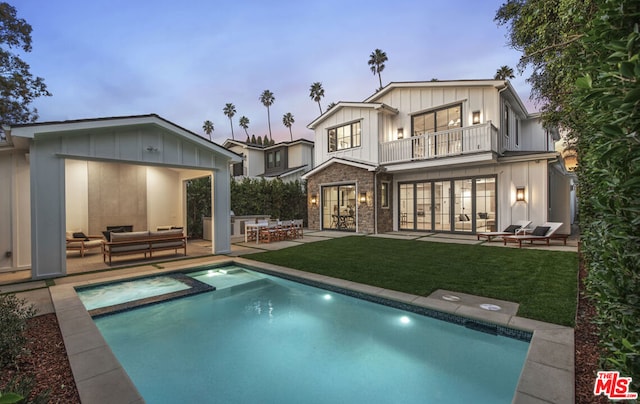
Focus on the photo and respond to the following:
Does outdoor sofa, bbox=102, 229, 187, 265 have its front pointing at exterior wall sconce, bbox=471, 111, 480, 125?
no

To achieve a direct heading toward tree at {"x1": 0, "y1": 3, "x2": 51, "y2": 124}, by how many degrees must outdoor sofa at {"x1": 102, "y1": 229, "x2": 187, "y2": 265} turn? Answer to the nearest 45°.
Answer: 0° — it already faces it

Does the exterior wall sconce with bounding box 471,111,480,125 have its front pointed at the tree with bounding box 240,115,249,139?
no

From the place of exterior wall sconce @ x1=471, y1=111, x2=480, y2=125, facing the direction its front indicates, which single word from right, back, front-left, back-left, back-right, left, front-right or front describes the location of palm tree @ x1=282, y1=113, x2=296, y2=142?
back-right

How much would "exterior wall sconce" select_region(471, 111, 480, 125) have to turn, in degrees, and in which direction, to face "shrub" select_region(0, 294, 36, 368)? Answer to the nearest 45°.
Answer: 0° — it already faces it

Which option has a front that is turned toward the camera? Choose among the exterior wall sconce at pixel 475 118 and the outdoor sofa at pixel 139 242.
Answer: the exterior wall sconce

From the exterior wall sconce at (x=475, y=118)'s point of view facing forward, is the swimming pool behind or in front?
in front

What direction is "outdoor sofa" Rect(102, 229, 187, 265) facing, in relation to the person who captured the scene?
facing away from the viewer and to the left of the viewer

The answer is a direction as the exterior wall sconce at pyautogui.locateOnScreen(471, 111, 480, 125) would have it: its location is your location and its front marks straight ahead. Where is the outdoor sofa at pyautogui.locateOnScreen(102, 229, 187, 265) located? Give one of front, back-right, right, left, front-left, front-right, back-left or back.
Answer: front-right

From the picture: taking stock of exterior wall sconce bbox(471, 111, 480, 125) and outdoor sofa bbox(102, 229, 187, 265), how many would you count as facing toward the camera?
1

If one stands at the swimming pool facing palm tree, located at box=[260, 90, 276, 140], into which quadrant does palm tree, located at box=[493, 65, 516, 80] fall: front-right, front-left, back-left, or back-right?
front-right

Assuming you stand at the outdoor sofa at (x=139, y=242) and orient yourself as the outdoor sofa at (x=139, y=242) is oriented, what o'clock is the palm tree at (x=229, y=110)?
The palm tree is roughly at 2 o'clock from the outdoor sofa.

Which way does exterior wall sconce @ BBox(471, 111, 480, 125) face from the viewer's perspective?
toward the camera

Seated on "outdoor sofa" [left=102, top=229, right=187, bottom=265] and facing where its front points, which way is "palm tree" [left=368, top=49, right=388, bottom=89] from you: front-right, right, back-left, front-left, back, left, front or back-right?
right

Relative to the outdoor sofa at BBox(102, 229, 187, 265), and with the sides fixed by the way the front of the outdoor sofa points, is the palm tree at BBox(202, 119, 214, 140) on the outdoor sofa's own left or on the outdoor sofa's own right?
on the outdoor sofa's own right

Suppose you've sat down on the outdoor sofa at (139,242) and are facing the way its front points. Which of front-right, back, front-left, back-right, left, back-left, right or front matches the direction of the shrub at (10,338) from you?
back-left

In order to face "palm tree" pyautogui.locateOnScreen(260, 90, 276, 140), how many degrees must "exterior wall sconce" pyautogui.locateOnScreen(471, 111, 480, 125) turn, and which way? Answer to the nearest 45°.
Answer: approximately 135° to its right
